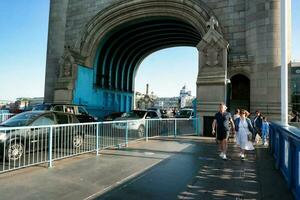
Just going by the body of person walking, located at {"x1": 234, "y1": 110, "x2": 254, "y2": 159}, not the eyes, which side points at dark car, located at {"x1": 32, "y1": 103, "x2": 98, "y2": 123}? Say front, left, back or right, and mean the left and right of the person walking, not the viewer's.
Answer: right

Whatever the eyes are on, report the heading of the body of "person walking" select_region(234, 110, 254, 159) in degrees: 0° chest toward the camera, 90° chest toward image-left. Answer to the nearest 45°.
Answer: approximately 0°

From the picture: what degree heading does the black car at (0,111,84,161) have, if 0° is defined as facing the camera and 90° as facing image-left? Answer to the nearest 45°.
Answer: approximately 45°

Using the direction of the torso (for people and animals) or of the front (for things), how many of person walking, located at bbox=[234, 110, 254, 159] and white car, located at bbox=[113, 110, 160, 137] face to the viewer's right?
0

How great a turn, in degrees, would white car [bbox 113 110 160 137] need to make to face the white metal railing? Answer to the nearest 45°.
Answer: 0° — it already faces it

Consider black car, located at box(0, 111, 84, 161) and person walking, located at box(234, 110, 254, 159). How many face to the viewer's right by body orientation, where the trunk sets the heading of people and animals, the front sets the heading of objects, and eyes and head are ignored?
0

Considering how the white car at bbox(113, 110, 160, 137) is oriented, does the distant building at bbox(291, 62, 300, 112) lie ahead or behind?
behind

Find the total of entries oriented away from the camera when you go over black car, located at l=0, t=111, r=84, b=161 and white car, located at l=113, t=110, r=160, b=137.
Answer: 0

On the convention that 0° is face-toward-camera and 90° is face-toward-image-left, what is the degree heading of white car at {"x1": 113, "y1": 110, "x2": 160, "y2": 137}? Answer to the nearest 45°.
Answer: approximately 45°

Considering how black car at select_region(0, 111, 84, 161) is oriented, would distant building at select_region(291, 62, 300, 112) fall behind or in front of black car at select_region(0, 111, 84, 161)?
behind

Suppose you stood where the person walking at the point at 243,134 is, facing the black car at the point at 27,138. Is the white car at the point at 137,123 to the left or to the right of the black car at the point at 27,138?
right

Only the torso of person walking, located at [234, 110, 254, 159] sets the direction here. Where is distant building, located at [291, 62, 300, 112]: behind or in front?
behind
